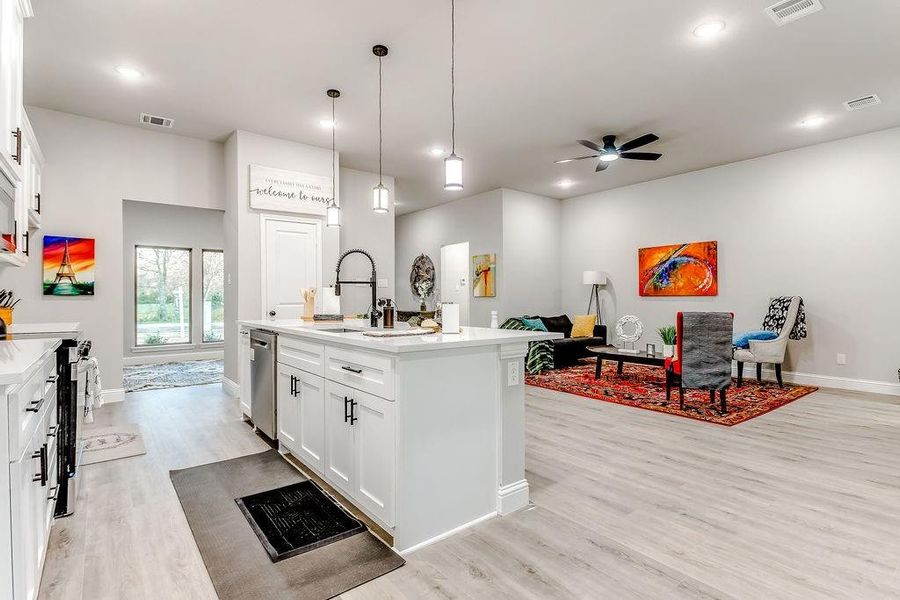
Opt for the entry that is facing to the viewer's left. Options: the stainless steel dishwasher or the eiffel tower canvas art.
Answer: the stainless steel dishwasher

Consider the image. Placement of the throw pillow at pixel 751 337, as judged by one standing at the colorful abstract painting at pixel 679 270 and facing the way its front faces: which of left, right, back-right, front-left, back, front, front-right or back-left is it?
left

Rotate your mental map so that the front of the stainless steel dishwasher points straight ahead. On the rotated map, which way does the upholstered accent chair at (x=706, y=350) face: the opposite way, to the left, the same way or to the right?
to the right

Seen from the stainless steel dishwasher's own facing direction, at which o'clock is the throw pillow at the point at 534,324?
The throw pillow is roughly at 5 o'clock from the stainless steel dishwasher.

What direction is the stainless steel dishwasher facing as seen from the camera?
to the viewer's left

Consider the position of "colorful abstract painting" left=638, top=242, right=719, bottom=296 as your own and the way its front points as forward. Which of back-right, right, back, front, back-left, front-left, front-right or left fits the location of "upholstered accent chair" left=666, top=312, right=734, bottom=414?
front-left

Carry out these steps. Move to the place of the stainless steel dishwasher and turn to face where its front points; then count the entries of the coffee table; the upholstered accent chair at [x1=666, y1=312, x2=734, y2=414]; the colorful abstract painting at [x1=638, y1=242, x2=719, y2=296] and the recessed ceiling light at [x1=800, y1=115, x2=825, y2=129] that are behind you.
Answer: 4

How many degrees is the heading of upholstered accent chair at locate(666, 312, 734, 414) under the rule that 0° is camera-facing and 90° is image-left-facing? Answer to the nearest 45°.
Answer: approximately 135°

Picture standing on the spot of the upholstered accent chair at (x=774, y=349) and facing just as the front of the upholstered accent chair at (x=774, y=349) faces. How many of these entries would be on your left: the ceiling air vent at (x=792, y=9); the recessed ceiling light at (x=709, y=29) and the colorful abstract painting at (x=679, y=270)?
2

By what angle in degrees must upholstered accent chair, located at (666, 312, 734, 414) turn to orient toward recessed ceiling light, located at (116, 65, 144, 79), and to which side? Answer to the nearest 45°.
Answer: approximately 90° to its left

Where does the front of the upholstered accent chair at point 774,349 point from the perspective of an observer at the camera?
facing to the left of the viewer

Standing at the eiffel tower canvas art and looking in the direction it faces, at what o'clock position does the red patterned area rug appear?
The red patterned area rug is roughly at 10 o'clock from the eiffel tower canvas art.

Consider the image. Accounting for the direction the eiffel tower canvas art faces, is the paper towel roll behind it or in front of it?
in front
